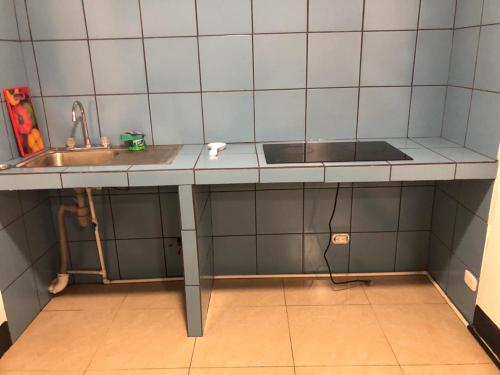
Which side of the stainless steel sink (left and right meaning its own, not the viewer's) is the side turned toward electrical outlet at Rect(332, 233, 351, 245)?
left

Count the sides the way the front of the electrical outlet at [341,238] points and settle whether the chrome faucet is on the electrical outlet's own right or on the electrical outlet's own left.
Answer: on the electrical outlet's own right

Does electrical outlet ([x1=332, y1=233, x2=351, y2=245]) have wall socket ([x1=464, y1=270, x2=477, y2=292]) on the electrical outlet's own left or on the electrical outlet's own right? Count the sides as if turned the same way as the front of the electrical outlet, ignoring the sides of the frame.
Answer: on the electrical outlet's own left

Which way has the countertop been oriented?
toward the camera

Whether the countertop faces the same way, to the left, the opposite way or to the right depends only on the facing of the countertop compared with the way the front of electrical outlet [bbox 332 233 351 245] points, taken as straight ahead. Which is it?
the same way

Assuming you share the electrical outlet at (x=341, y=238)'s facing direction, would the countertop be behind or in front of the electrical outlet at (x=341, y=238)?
in front

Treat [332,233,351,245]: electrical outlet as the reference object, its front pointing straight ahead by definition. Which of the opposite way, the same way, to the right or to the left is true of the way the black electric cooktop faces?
the same way

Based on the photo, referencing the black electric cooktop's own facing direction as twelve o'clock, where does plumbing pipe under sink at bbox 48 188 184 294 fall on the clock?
The plumbing pipe under sink is roughly at 3 o'clock from the black electric cooktop.

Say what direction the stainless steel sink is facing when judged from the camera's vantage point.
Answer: facing the viewer

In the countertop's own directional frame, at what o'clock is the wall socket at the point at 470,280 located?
The wall socket is roughly at 9 o'clock from the countertop.

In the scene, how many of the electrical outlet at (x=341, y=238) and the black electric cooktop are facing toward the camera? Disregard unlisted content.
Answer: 2

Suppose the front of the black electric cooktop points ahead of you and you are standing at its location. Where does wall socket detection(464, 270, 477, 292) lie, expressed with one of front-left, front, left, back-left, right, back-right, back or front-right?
left

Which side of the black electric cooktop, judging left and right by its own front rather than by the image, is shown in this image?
front
